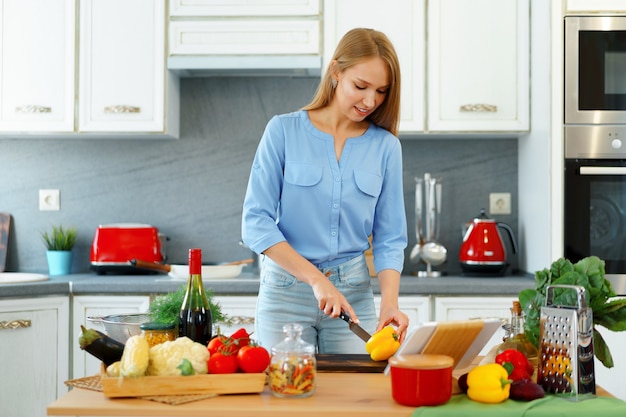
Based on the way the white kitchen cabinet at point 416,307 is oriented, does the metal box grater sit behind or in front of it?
in front

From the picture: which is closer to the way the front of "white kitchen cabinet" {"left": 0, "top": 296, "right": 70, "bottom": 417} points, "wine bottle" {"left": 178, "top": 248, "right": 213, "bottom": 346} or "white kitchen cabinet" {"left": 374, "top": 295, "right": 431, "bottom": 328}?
the wine bottle

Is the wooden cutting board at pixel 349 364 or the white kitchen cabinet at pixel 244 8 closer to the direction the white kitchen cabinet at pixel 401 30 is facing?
the wooden cutting board

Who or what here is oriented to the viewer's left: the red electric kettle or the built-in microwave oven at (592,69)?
the red electric kettle

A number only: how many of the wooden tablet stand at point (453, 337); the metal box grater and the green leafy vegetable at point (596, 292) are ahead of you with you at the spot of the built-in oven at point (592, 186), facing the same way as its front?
3

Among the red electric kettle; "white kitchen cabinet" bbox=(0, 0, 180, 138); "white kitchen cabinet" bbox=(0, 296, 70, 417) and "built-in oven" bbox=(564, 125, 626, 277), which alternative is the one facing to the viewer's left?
the red electric kettle

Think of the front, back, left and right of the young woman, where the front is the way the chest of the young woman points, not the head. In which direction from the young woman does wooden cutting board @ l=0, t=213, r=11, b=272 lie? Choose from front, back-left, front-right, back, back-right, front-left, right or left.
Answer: back-right

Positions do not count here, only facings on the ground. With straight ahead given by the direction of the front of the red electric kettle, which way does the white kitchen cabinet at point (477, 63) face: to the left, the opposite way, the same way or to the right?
to the left

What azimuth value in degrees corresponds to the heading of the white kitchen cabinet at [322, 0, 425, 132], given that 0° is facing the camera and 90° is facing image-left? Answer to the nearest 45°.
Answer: approximately 0°

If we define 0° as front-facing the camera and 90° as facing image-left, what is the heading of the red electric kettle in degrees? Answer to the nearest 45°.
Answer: approximately 90°

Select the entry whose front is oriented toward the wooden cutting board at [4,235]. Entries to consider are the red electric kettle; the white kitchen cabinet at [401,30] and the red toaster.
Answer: the red electric kettle
